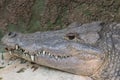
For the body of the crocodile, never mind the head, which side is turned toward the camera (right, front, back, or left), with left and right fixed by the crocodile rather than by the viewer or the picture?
left
